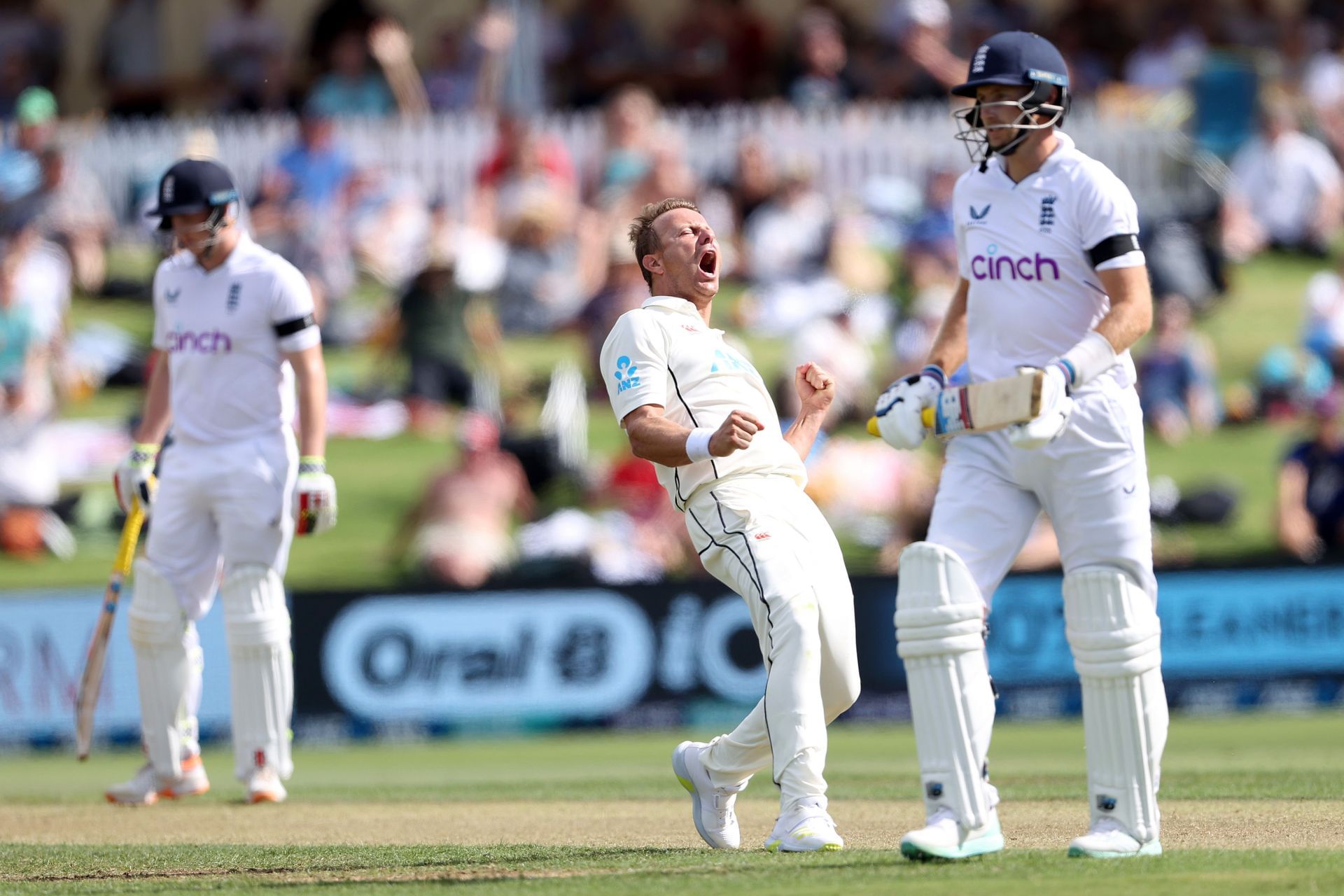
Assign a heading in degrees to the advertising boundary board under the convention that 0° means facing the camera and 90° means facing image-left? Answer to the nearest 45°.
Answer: approximately 0°

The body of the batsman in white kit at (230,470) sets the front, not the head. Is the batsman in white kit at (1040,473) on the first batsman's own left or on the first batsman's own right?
on the first batsman's own left

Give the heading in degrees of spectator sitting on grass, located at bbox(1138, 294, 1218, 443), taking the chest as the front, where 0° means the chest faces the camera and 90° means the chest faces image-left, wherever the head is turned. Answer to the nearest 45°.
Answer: approximately 0°

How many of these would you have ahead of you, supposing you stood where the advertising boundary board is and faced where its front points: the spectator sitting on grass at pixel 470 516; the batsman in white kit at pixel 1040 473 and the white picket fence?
1

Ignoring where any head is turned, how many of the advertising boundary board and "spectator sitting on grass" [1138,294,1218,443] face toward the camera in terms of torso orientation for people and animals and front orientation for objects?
2

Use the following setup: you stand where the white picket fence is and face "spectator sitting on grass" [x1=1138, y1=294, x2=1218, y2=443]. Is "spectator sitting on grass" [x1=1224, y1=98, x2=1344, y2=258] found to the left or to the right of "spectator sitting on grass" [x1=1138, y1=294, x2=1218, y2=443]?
left

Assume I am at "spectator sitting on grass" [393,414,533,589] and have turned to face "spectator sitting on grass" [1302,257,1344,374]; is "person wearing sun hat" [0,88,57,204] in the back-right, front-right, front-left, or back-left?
back-left

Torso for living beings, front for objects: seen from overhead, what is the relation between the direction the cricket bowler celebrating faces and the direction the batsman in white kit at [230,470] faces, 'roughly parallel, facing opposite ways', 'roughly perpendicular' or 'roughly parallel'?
roughly perpendicular

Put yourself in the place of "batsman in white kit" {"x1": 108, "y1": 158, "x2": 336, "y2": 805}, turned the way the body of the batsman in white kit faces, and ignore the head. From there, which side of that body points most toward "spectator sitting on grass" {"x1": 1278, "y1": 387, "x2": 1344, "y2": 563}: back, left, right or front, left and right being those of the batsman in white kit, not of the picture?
back

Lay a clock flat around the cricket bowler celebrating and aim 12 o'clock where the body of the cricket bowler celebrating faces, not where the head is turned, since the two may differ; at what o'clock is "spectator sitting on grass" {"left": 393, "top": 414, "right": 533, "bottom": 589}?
The spectator sitting on grass is roughly at 7 o'clock from the cricket bowler celebrating.

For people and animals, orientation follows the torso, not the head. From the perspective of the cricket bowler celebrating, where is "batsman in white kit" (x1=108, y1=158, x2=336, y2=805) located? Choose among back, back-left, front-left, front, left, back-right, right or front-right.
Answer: back

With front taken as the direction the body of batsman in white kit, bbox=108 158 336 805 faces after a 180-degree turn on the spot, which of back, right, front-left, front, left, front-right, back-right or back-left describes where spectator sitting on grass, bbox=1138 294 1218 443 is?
front

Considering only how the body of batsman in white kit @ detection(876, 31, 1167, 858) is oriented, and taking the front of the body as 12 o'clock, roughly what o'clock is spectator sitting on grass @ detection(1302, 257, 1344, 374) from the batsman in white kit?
The spectator sitting on grass is roughly at 5 o'clock from the batsman in white kit.

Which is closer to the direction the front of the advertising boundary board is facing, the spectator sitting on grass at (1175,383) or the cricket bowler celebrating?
the cricket bowler celebrating
